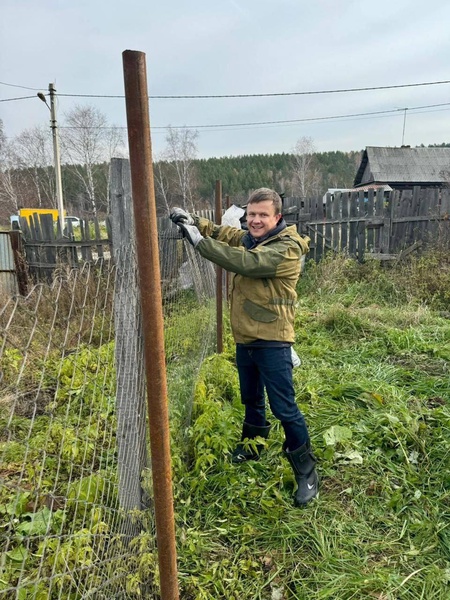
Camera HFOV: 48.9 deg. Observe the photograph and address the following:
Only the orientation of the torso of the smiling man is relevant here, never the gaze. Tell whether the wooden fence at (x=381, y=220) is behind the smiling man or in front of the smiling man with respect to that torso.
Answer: behind

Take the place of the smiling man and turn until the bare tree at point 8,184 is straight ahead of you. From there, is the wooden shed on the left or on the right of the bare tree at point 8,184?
right

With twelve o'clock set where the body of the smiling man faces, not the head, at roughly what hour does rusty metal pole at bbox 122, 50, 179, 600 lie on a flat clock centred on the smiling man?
The rusty metal pole is roughly at 11 o'clock from the smiling man.

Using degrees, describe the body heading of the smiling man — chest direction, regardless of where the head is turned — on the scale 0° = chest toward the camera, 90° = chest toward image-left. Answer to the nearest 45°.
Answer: approximately 45°

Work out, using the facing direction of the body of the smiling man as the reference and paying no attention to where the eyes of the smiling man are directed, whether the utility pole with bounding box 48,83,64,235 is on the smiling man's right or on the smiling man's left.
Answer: on the smiling man's right

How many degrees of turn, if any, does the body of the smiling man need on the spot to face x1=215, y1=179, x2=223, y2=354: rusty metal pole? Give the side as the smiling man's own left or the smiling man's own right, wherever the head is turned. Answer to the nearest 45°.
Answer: approximately 135° to the smiling man's own right

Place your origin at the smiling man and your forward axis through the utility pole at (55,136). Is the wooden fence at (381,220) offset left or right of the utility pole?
right

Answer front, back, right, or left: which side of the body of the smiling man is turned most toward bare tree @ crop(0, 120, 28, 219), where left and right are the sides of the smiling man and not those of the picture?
right

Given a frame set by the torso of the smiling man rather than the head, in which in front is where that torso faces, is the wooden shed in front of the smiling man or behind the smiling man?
behind
